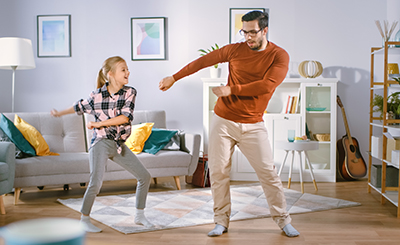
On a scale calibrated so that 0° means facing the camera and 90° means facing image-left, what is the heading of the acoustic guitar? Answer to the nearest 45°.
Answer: approximately 315°

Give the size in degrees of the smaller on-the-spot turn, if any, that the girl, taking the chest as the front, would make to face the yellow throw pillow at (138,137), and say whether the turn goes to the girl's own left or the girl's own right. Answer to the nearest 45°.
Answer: approximately 135° to the girl's own left

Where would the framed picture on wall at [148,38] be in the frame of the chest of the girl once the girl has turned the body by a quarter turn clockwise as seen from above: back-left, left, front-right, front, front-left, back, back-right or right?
back-right

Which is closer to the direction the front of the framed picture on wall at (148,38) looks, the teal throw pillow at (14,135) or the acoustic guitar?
the teal throw pillow

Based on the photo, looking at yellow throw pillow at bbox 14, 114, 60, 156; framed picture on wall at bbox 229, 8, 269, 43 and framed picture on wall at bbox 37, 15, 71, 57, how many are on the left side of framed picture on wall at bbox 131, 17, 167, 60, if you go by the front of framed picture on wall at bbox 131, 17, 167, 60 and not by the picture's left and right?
1

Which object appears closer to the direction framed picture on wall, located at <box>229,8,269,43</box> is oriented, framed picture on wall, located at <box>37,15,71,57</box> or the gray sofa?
the gray sofa

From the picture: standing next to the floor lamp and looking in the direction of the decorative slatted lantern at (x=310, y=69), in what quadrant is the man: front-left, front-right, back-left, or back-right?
front-right

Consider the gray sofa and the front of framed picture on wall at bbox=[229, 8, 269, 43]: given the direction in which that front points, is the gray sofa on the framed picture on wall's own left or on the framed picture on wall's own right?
on the framed picture on wall's own right

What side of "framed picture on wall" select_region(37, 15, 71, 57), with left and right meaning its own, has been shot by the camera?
front

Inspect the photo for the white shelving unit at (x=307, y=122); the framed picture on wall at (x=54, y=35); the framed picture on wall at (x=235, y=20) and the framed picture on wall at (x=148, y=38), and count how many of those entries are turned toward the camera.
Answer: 4

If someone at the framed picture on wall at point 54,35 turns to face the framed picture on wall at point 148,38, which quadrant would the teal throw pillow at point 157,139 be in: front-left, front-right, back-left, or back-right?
front-right

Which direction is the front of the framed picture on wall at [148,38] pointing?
toward the camera

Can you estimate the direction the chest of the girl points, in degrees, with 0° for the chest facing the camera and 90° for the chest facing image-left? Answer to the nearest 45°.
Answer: approximately 315°
